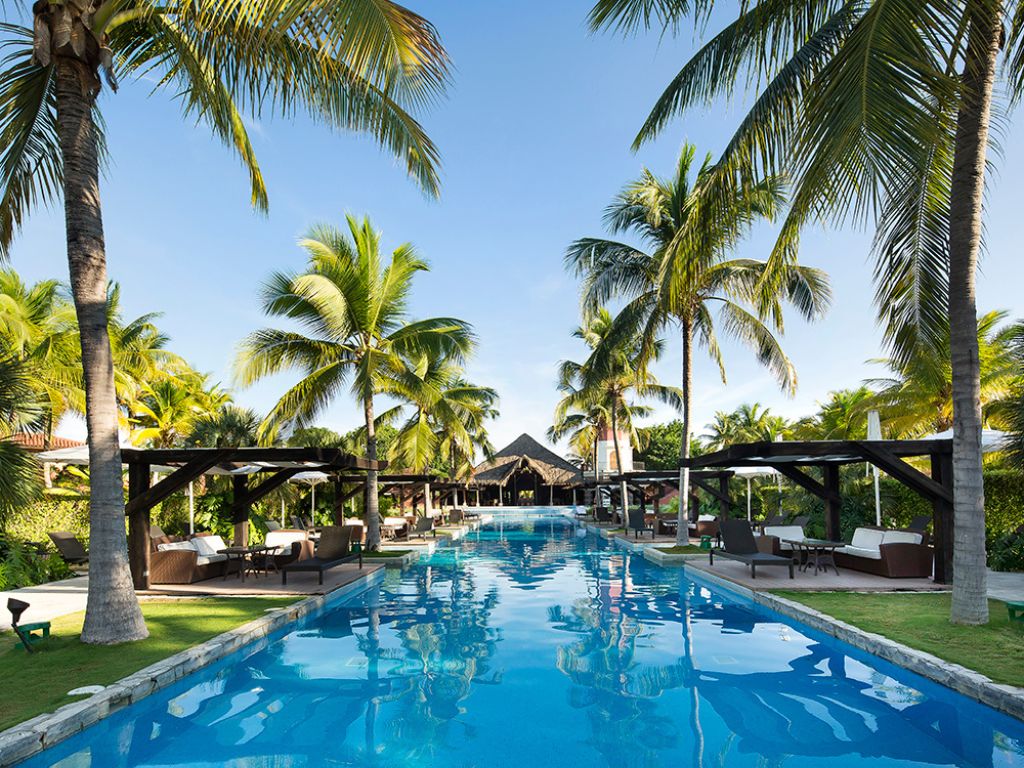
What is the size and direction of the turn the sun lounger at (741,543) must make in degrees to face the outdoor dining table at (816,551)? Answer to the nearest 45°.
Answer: approximately 90° to its left

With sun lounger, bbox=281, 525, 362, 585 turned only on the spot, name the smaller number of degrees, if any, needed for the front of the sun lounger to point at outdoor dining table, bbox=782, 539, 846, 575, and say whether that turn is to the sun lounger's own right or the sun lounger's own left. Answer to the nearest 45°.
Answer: approximately 135° to the sun lounger's own left

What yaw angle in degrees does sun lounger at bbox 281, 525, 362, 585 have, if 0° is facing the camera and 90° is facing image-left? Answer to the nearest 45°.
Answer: approximately 45°

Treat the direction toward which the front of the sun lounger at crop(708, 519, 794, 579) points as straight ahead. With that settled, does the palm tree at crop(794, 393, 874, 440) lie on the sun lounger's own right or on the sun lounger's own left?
on the sun lounger's own left

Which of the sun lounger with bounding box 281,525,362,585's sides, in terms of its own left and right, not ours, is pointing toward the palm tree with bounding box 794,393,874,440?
back

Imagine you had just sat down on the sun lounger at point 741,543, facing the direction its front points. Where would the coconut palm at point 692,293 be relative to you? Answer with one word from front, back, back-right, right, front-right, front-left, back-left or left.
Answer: back-left
